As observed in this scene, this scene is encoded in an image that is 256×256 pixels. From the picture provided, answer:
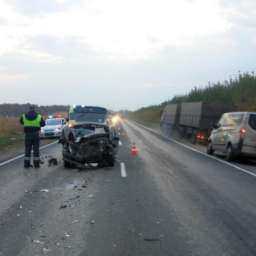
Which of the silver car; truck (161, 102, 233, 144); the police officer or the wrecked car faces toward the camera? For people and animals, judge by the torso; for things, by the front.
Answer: the wrecked car

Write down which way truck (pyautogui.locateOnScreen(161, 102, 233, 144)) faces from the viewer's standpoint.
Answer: facing away from the viewer and to the left of the viewer

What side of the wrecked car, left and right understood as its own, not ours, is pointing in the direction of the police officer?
right

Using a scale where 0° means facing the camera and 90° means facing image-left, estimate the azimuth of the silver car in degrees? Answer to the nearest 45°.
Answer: approximately 135°
